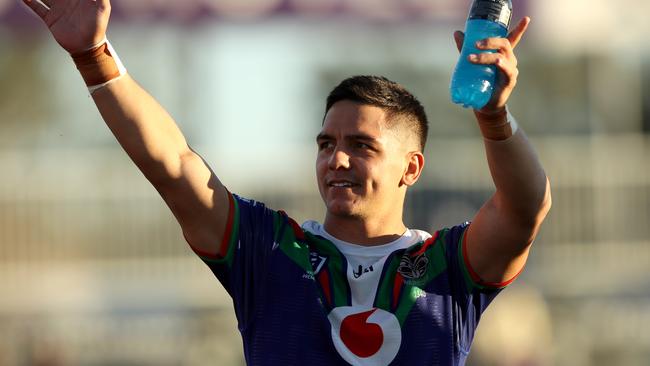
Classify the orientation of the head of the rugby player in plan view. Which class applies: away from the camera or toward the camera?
toward the camera

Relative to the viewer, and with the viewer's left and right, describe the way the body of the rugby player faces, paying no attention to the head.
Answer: facing the viewer
